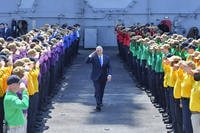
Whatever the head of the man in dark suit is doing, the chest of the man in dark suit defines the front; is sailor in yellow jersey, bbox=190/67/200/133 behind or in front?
in front

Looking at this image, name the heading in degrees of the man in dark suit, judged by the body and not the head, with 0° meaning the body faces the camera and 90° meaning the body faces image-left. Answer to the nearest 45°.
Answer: approximately 0°
